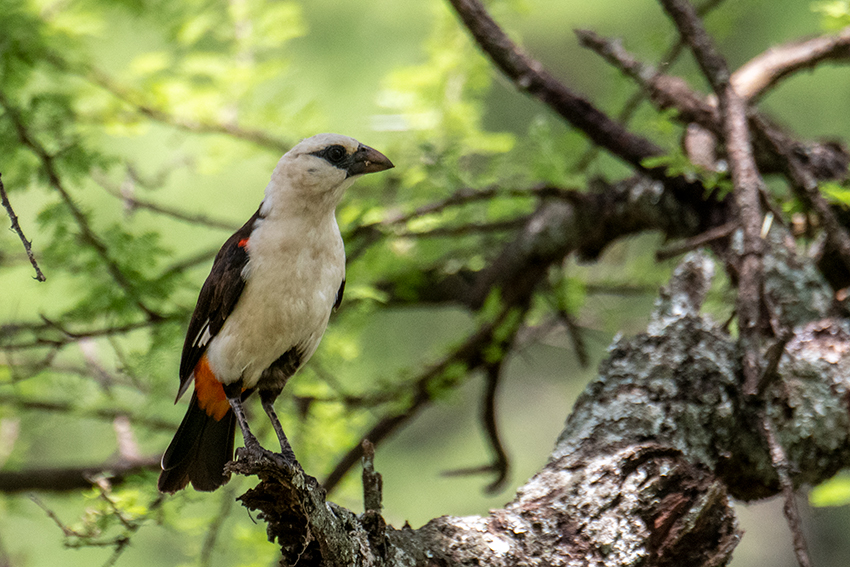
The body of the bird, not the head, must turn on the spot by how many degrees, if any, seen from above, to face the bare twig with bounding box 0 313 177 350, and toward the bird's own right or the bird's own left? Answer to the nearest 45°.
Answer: approximately 180°

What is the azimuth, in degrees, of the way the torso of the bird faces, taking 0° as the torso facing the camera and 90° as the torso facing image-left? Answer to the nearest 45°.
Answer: approximately 315°

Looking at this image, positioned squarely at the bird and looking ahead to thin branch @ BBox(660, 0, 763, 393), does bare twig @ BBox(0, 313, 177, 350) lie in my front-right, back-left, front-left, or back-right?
back-left

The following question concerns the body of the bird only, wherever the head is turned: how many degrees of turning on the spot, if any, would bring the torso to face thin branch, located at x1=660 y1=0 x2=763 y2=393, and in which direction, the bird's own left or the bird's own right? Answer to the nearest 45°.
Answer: approximately 45° to the bird's own left
